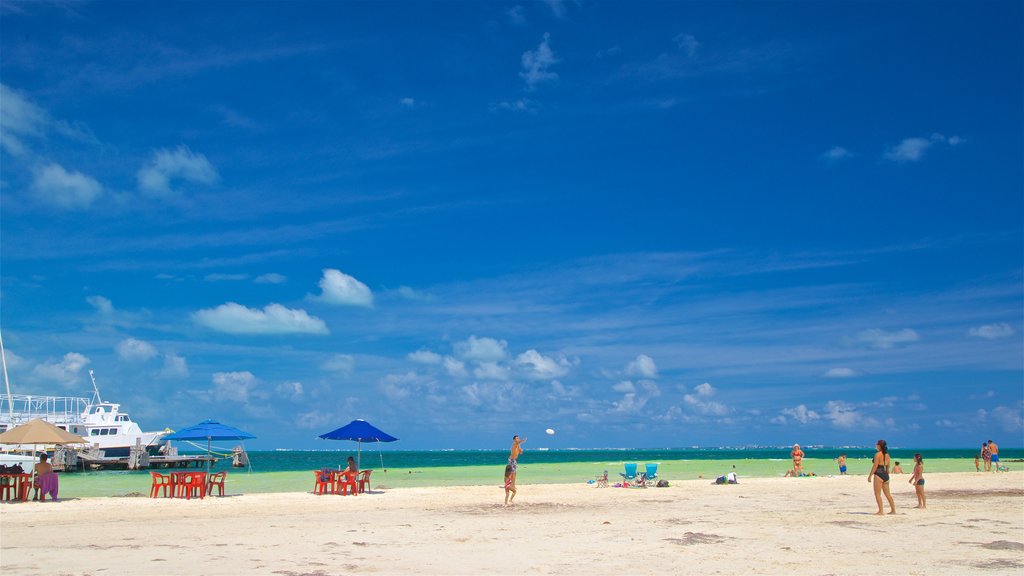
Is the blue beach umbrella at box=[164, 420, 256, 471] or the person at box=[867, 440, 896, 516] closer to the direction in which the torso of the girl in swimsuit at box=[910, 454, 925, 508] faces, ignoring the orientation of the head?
the blue beach umbrella

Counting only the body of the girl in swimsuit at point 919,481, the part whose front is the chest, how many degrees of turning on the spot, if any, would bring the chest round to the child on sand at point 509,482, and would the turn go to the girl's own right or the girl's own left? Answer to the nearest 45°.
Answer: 0° — they already face them

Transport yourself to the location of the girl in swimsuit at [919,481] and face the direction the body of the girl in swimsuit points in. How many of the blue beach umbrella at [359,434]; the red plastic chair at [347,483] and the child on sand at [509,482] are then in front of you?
3

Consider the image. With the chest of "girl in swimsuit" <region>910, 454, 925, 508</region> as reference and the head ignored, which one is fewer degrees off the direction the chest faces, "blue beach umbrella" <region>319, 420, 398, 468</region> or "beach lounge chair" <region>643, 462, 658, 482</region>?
the blue beach umbrella

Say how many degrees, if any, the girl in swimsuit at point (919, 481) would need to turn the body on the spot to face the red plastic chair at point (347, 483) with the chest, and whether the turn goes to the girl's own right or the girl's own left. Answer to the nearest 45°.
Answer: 0° — they already face it

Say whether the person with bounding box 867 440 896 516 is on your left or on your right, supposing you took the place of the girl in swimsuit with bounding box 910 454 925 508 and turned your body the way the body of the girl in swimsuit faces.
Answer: on your left

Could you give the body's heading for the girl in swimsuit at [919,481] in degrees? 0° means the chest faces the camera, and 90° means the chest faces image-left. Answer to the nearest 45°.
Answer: approximately 90°

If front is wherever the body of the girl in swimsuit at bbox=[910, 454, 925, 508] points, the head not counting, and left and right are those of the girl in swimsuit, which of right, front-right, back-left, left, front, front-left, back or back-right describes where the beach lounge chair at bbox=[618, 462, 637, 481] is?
front-right

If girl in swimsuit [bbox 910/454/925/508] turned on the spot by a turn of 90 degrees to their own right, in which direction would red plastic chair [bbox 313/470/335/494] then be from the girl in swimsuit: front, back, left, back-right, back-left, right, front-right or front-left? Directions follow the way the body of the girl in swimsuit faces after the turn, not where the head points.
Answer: left

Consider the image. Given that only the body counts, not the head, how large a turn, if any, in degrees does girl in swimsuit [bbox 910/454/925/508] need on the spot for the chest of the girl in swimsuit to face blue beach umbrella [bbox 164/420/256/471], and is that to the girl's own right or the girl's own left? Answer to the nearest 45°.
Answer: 0° — they already face it
